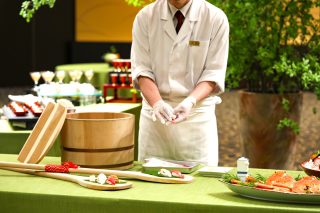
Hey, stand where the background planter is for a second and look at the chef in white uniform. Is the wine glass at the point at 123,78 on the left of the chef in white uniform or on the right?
right

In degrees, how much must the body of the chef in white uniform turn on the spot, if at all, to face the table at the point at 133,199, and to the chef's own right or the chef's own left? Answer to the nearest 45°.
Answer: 0° — they already face it

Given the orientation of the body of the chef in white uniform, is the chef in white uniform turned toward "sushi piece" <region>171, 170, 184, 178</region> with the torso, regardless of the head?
yes

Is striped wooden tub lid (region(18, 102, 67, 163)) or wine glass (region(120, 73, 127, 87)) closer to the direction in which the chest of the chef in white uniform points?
the striped wooden tub lid

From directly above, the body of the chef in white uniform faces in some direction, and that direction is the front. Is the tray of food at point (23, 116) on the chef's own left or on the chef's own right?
on the chef's own right

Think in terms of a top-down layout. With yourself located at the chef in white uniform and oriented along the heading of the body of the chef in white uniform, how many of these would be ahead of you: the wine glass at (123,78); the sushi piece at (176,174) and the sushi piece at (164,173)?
2

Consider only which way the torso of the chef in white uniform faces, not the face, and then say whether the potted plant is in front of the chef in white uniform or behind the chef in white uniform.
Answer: behind

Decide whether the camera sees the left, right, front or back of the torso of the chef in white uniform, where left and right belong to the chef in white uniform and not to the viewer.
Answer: front

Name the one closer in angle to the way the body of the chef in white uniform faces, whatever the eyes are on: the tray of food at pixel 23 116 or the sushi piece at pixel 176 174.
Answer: the sushi piece

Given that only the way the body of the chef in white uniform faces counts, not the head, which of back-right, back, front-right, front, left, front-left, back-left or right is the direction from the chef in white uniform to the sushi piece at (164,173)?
front

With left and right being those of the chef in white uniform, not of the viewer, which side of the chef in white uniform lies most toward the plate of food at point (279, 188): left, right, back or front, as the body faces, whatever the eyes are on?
front
